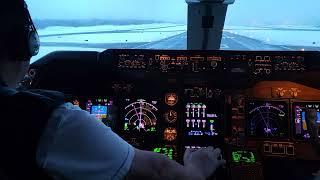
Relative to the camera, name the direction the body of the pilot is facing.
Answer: away from the camera
